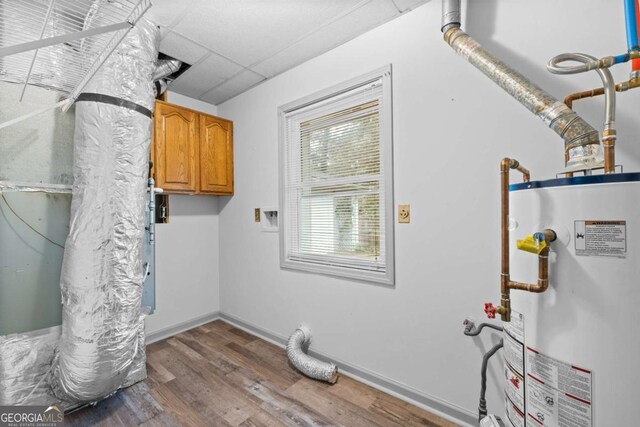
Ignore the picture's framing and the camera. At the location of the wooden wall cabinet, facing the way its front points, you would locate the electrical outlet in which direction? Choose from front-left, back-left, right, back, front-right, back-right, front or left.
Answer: front

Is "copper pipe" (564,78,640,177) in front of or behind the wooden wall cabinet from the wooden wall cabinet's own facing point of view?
in front

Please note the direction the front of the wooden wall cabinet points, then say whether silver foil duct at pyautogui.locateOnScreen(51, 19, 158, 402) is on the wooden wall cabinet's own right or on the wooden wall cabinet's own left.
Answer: on the wooden wall cabinet's own right

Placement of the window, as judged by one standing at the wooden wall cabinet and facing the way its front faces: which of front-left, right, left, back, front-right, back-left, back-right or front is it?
front

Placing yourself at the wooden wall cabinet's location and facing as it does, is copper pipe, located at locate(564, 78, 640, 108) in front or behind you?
in front

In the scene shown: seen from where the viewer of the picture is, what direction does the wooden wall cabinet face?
facing the viewer and to the right of the viewer

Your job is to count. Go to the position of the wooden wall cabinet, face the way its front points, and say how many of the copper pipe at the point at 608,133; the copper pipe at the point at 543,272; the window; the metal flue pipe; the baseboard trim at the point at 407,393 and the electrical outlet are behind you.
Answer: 0

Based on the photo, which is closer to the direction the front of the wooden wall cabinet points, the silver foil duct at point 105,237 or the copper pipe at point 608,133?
the copper pipe

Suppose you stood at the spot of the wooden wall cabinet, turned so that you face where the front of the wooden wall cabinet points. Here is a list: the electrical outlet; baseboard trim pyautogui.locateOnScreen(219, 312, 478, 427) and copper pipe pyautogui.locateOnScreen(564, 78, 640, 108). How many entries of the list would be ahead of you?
3

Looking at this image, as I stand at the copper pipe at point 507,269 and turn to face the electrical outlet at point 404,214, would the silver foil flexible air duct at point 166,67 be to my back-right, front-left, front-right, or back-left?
front-left

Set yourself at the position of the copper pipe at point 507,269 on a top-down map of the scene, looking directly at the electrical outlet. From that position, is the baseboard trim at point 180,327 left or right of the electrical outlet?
left

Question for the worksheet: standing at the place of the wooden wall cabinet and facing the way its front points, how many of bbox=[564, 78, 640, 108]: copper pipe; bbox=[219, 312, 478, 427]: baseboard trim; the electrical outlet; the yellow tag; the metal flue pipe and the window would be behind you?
0

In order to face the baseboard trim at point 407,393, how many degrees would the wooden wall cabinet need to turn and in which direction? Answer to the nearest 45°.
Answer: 0° — it already faces it

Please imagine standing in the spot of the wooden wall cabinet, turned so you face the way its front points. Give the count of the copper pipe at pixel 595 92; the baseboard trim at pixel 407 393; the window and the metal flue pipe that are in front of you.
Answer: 4

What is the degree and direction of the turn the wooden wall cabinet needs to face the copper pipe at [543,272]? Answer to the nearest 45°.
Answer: approximately 45° to its right
